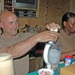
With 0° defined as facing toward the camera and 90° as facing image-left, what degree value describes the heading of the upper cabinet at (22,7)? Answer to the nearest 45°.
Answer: approximately 0°

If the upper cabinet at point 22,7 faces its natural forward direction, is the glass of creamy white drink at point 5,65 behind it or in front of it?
in front
